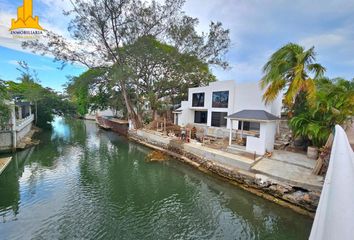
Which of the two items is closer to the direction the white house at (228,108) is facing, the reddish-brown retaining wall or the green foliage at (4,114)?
the green foliage

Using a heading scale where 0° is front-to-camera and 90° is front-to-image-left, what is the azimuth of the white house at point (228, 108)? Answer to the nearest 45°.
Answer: approximately 45°

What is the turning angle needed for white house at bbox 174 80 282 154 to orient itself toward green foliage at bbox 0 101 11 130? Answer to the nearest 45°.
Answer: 0° — it already faces it

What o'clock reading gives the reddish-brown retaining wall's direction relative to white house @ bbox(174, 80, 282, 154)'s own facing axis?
The reddish-brown retaining wall is roughly at 2 o'clock from the white house.

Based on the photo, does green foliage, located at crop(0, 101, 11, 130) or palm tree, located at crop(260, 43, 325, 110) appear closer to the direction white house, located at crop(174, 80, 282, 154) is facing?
the green foliage

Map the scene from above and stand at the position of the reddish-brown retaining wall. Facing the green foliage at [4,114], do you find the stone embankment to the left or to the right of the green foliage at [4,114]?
left
